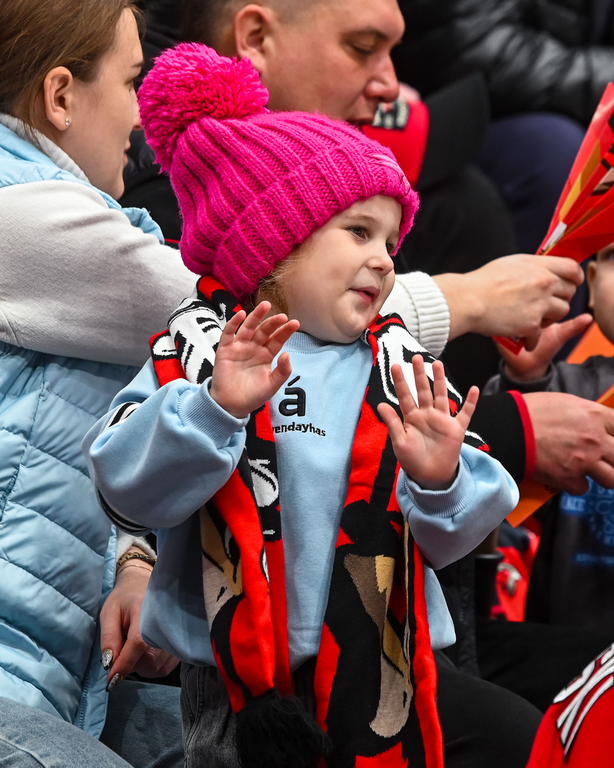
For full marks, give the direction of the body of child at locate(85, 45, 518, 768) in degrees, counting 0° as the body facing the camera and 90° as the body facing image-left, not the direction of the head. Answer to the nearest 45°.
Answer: approximately 0°

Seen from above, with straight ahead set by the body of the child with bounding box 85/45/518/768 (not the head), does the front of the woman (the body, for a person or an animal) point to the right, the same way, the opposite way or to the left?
to the left

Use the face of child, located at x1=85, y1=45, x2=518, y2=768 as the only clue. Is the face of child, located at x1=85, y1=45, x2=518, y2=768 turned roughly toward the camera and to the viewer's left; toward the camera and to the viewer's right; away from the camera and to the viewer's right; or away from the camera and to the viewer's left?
toward the camera and to the viewer's right

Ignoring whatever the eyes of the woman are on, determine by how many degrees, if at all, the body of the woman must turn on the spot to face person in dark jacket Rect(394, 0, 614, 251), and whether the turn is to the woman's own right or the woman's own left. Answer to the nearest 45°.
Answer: approximately 45° to the woman's own left

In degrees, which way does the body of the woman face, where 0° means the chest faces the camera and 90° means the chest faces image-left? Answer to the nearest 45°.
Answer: approximately 270°

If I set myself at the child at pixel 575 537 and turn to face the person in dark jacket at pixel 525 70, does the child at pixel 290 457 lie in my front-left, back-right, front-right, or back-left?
back-left

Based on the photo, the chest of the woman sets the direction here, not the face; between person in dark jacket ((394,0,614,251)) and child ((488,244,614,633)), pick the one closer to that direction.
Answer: the child

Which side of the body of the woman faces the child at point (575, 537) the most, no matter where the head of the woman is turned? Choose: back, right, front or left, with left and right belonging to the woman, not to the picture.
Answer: front
